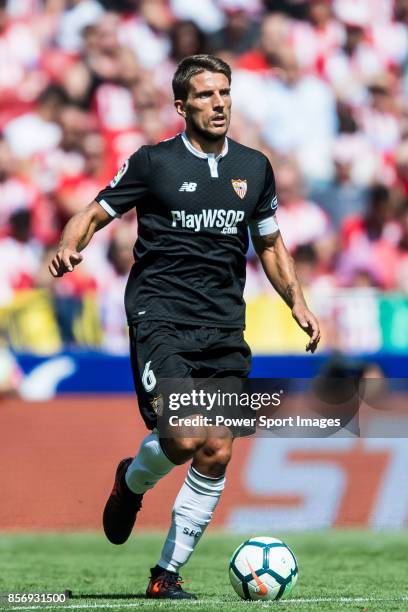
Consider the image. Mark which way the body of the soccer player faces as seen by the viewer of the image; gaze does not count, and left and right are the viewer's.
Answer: facing the viewer and to the right of the viewer
